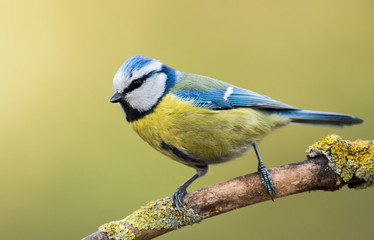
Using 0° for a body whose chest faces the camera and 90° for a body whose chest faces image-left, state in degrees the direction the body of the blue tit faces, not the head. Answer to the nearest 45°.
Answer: approximately 90°
